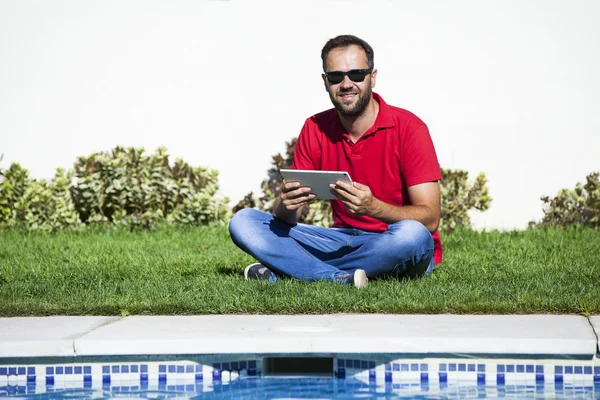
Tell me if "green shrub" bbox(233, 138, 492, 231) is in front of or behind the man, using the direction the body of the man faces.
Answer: behind

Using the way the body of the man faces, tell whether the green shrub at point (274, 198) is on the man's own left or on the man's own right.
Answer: on the man's own right

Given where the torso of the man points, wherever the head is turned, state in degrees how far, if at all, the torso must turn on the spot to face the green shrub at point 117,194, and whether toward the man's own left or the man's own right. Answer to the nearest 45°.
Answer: approximately 90° to the man's own right

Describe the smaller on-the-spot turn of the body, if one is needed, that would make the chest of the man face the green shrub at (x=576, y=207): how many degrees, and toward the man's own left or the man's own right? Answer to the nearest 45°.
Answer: approximately 180°

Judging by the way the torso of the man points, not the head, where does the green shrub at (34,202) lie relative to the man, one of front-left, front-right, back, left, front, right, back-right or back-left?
right

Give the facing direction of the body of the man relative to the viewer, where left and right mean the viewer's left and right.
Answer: facing the viewer and to the left of the viewer
